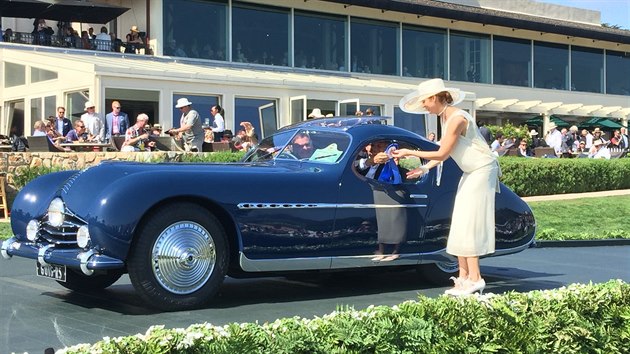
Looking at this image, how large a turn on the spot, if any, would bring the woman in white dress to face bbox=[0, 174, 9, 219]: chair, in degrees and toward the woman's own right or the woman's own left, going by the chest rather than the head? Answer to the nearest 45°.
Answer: approximately 45° to the woman's own right

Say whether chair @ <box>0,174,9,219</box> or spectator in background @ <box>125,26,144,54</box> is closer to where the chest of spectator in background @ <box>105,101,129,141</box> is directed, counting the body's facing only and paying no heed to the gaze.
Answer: the chair

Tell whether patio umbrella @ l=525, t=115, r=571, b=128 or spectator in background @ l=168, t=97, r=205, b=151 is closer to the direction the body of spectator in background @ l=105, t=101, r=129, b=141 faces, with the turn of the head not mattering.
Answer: the spectator in background

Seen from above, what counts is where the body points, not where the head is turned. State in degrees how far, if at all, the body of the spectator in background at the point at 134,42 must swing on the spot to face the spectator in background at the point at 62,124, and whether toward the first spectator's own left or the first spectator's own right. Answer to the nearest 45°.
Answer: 0° — they already face them

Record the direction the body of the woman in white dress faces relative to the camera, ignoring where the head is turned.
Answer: to the viewer's left

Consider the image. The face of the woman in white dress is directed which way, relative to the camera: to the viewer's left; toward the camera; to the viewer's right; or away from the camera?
to the viewer's left

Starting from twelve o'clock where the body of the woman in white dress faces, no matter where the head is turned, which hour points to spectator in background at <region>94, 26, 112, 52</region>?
The spectator in background is roughly at 2 o'clock from the woman in white dress.

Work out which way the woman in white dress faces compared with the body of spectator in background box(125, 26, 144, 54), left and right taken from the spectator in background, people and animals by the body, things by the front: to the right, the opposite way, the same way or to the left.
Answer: to the right

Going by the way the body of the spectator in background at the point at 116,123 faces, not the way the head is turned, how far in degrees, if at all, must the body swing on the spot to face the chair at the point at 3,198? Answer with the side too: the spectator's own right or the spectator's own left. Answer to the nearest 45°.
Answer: approximately 45° to the spectator's own right

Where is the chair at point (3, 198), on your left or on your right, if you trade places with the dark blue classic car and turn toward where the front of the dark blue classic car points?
on your right

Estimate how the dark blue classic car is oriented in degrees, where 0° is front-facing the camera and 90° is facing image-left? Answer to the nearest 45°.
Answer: approximately 45°

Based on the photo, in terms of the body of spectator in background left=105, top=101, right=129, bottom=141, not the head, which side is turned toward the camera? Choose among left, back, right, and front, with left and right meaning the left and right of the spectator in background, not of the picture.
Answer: front

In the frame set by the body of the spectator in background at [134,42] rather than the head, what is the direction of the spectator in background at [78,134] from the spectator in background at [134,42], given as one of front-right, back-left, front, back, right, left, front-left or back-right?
front

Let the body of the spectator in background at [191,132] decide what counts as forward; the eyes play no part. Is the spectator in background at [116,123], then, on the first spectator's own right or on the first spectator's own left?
on the first spectator's own right

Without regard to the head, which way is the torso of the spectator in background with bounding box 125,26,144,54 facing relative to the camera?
toward the camera

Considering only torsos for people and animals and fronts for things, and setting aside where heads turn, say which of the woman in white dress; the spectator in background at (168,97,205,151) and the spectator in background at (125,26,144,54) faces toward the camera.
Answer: the spectator in background at (125,26,144,54)

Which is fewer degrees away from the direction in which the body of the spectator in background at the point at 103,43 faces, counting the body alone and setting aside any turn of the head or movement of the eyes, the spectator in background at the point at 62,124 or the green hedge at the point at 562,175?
the spectator in background
